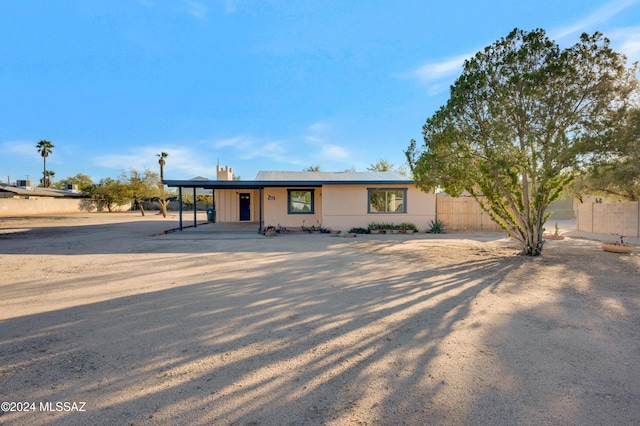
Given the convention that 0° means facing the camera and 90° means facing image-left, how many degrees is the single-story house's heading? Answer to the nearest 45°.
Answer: approximately 0°

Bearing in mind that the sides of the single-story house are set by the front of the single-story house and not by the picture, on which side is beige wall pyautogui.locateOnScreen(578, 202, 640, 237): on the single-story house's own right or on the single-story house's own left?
on the single-story house's own left

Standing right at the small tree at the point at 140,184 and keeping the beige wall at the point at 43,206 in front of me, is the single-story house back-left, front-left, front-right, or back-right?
back-left

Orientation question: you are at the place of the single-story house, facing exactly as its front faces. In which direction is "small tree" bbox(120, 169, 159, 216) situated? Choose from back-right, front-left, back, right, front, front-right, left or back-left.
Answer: back-right

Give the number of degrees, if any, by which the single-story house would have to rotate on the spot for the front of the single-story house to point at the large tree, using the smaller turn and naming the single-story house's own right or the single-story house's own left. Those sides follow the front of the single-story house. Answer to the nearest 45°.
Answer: approximately 45° to the single-story house's own left

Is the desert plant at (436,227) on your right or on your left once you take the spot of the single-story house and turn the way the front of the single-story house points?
on your left

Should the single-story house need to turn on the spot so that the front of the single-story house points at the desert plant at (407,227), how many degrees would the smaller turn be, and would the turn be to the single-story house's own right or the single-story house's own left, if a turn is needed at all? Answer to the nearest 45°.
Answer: approximately 90° to the single-story house's own left

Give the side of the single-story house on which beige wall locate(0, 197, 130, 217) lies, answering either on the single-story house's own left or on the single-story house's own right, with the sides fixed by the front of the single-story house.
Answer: on the single-story house's own right

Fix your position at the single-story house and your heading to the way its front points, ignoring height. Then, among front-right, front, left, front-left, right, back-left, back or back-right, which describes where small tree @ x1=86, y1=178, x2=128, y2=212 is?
back-right
